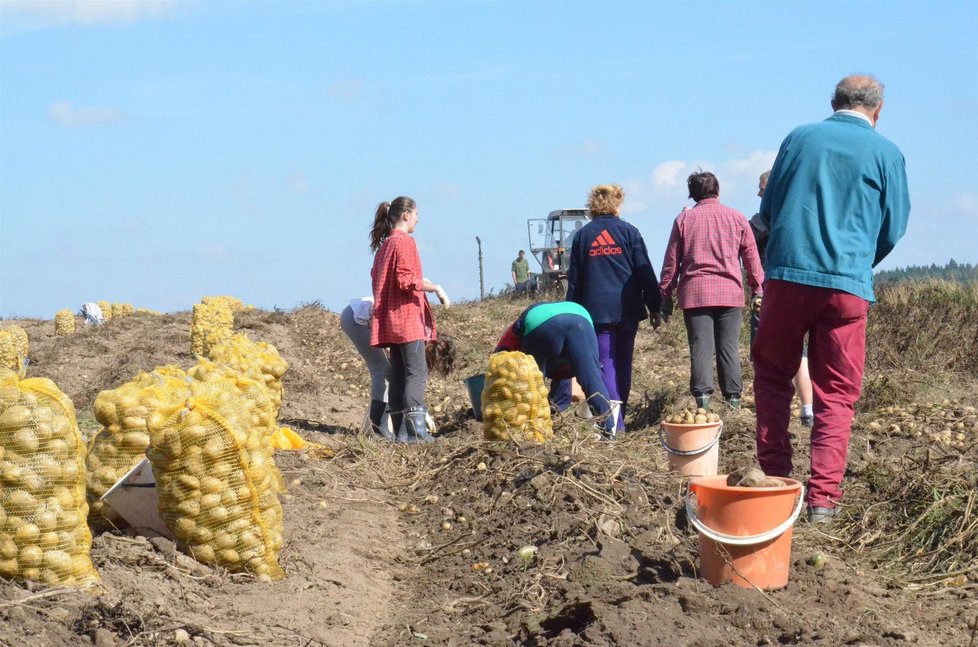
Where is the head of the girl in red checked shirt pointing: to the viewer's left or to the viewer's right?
to the viewer's right

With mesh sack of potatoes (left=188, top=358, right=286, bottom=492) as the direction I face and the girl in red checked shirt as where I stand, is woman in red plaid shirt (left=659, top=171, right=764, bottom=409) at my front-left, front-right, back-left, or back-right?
back-left

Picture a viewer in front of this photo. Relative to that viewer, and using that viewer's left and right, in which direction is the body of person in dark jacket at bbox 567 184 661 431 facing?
facing away from the viewer

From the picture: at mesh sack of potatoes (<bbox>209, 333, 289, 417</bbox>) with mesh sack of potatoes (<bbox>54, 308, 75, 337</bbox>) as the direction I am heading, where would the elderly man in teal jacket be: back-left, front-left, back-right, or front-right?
back-right

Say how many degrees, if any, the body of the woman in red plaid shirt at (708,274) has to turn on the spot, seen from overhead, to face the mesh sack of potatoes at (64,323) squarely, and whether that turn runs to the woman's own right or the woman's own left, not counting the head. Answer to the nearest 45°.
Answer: approximately 45° to the woman's own left

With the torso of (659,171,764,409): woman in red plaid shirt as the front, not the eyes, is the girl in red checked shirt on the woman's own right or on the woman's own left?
on the woman's own left

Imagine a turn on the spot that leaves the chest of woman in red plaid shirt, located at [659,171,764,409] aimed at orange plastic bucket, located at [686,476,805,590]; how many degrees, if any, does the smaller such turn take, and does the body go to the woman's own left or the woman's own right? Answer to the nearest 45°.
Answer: approximately 180°

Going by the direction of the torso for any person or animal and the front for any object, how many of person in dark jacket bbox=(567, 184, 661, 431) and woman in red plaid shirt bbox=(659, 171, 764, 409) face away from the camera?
2

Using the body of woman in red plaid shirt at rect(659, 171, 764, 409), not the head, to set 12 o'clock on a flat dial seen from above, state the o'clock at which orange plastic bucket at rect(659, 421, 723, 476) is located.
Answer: The orange plastic bucket is roughly at 6 o'clock from the woman in red plaid shirt.

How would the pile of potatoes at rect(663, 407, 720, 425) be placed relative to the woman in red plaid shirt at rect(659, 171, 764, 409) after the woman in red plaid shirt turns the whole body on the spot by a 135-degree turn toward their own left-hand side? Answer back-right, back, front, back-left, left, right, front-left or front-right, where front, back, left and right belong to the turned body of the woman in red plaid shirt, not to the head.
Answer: front-left

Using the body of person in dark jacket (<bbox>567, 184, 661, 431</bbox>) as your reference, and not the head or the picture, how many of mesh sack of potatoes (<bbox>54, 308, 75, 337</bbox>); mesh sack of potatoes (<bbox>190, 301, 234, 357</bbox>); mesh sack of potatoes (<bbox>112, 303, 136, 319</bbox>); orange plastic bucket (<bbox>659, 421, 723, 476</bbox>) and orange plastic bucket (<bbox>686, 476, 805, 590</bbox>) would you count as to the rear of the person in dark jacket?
2

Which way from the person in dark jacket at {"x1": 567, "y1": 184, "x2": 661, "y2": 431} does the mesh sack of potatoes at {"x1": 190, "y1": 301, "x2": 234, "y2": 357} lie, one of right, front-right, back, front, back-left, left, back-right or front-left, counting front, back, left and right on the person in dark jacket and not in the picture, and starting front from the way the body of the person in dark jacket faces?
front-left

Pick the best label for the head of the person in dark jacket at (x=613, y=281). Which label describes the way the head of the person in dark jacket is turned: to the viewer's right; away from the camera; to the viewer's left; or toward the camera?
away from the camera

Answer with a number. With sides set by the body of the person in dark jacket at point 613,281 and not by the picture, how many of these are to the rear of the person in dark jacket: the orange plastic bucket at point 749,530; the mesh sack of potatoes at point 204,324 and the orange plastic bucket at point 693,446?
2

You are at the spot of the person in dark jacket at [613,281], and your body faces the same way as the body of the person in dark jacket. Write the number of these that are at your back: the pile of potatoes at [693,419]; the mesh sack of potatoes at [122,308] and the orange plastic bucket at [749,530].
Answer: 2

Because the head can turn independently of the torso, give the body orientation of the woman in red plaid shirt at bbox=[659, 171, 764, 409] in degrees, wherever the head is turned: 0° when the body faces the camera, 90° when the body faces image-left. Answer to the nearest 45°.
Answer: approximately 180°

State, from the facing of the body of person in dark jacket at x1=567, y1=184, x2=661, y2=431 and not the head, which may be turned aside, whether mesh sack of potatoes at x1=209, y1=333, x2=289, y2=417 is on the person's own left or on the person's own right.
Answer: on the person's own left
